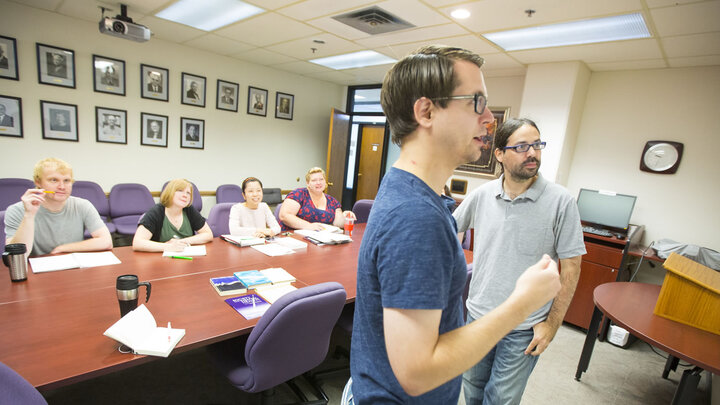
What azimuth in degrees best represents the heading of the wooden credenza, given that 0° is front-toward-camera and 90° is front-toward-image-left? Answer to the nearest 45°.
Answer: approximately 0°

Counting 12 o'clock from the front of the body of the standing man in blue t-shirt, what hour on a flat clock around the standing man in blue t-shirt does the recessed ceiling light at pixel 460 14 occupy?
The recessed ceiling light is roughly at 9 o'clock from the standing man in blue t-shirt.

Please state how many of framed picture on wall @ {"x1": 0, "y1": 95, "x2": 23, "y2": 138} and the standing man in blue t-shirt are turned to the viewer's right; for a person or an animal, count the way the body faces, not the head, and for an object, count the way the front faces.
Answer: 1

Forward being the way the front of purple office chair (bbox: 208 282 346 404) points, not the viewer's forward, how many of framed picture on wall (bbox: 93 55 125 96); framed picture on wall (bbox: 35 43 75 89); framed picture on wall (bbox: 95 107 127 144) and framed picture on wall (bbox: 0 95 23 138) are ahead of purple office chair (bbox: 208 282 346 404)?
4

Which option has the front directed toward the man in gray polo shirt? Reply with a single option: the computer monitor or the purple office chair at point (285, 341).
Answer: the computer monitor

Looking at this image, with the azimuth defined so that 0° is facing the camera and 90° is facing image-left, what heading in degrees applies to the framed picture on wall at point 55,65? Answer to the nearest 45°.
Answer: approximately 315°

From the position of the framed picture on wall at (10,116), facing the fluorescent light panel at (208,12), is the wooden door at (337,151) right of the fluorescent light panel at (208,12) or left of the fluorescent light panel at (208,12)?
left
